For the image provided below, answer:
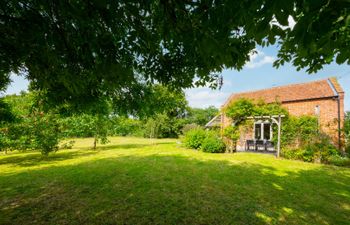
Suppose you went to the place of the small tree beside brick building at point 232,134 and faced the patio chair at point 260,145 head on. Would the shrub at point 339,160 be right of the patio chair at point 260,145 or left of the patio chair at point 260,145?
right

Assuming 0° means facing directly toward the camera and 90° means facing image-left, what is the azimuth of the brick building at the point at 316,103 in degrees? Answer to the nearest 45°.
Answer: approximately 45°

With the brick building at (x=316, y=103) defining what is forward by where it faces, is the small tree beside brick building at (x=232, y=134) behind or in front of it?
in front

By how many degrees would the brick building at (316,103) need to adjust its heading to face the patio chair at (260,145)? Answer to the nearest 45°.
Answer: approximately 45° to its right

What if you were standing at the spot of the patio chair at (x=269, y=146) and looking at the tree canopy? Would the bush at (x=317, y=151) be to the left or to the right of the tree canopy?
left

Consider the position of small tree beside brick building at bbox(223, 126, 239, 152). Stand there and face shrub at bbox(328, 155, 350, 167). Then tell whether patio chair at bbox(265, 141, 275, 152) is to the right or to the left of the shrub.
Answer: left

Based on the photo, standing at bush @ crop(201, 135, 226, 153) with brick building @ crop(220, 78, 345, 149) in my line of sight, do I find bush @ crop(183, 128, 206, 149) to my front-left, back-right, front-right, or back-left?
back-left

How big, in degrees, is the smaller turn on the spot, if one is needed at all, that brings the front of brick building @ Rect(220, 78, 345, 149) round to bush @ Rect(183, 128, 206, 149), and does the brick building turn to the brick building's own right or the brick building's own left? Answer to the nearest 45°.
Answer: approximately 45° to the brick building's own right

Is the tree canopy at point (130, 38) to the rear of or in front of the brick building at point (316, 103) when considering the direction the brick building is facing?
in front
